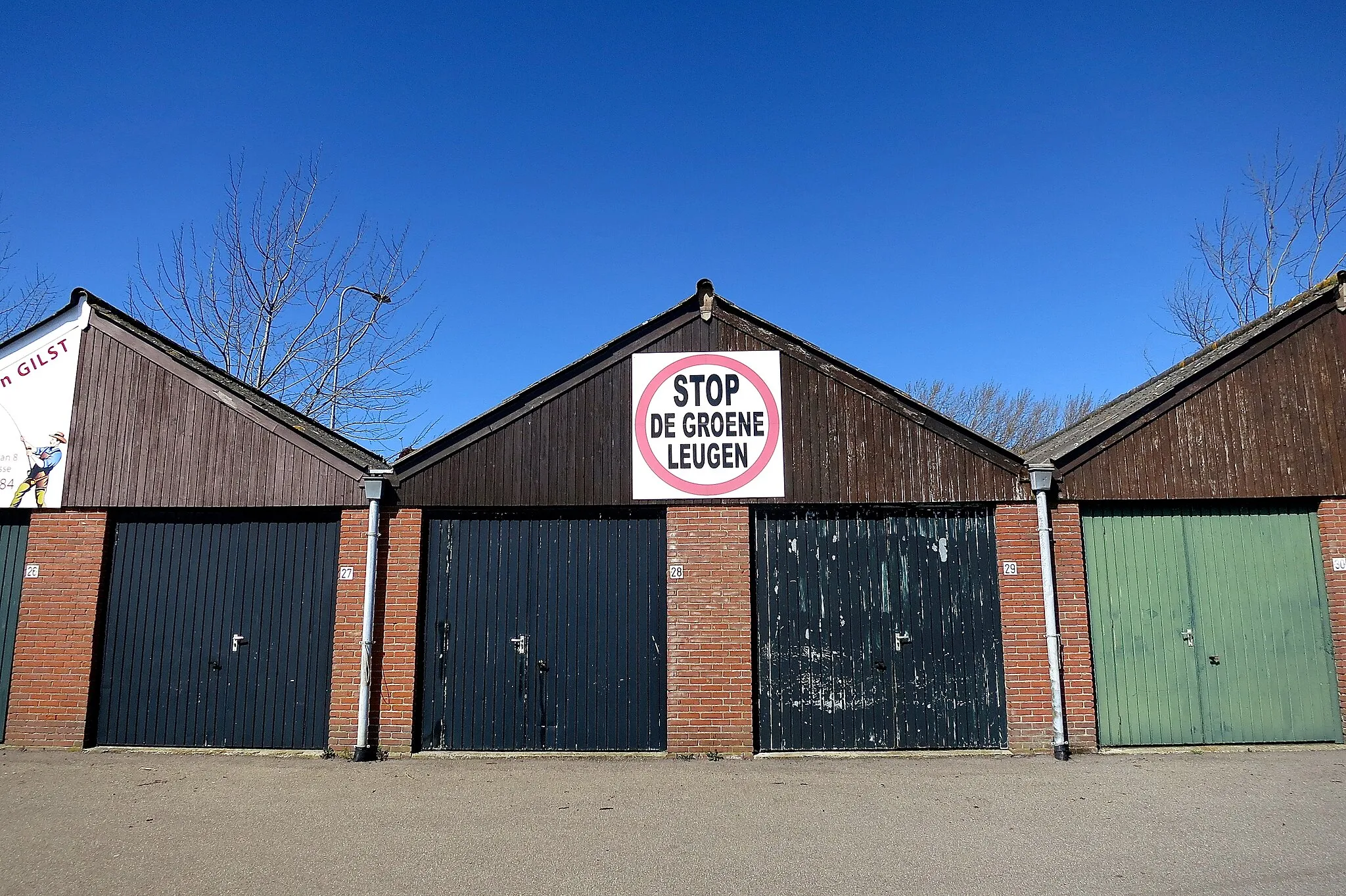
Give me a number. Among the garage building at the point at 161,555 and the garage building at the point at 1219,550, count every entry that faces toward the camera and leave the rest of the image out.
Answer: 2

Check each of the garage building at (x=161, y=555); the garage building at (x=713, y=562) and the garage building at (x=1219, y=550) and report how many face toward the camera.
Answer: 3

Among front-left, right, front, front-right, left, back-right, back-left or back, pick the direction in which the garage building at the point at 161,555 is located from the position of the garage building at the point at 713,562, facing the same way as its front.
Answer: right

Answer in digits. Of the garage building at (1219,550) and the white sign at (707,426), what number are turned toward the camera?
2

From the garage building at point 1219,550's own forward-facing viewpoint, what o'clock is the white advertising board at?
The white advertising board is roughly at 2 o'clock from the garage building.

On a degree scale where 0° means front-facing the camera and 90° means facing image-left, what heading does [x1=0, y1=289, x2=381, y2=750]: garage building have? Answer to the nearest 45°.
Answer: approximately 0°

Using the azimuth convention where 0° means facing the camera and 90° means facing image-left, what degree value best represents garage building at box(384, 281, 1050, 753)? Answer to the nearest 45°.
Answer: approximately 0°

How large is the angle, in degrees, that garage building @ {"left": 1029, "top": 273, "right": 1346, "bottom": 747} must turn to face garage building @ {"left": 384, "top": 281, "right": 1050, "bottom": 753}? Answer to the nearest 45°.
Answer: approximately 45° to its right

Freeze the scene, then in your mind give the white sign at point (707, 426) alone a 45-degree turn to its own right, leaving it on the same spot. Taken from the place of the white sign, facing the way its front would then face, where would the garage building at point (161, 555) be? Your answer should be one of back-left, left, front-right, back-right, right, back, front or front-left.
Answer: front-right

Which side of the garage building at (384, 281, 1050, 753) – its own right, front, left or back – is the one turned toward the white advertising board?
right

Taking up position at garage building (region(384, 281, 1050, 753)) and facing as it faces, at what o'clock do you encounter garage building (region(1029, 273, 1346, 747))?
garage building (region(1029, 273, 1346, 747)) is roughly at 9 o'clock from garage building (region(384, 281, 1050, 753)).
